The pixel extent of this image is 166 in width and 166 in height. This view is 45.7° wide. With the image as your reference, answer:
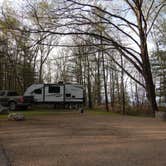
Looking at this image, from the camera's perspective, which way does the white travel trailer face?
to the viewer's left

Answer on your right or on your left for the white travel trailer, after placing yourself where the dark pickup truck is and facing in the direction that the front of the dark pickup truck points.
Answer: on your right

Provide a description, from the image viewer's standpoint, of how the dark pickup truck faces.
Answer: facing away from the viewer and to the left of the viewer
